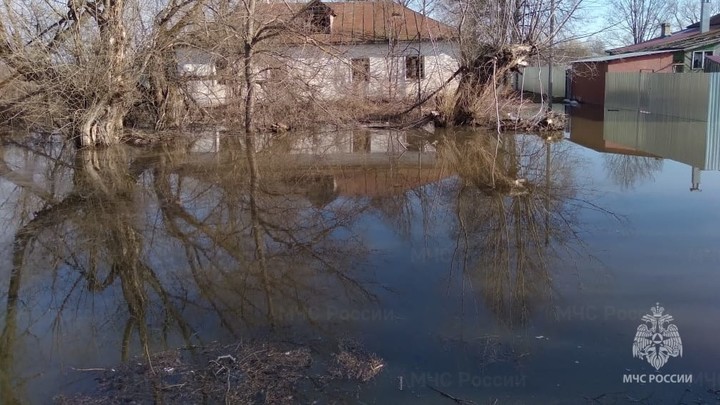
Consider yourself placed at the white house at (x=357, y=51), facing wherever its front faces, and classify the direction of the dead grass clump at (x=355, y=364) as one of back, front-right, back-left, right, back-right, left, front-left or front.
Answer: front

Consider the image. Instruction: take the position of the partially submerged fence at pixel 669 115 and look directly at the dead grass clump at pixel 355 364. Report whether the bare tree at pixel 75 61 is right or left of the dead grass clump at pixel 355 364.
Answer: right

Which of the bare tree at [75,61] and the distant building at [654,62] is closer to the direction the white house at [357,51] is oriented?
the bare tree

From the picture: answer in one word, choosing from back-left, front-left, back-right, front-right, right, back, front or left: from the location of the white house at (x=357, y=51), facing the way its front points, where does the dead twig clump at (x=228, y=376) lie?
front

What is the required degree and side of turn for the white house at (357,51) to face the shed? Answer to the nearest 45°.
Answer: approximately 90° to its left

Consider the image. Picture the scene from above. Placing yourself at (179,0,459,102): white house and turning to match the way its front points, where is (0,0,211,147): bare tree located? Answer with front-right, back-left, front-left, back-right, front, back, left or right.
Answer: front-right

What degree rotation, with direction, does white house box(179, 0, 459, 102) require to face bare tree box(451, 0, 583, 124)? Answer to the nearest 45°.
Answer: approximately 45° to its left

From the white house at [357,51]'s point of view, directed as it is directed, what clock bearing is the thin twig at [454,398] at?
The thin twig is roughly at 12 o'clock from the white house.

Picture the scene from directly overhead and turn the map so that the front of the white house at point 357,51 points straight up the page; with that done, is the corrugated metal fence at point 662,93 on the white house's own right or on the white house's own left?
on the white house's own left

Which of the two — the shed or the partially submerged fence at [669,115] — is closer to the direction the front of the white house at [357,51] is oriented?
the partially submerged fence

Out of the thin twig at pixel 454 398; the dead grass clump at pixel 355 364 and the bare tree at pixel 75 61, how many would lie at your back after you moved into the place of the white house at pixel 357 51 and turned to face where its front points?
0

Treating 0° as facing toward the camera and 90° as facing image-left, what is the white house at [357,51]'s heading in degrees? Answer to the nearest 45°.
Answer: approximately 0°

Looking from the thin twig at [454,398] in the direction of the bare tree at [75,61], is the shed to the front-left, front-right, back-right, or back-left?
front-right

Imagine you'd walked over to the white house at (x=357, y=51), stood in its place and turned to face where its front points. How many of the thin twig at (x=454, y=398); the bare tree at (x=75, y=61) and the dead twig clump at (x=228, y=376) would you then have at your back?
0

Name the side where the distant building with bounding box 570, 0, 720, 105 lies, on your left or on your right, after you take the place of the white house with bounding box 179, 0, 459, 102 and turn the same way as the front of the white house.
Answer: on your left

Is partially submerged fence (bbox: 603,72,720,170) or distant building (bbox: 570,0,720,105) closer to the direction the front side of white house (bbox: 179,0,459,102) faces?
the partially submerged fence
